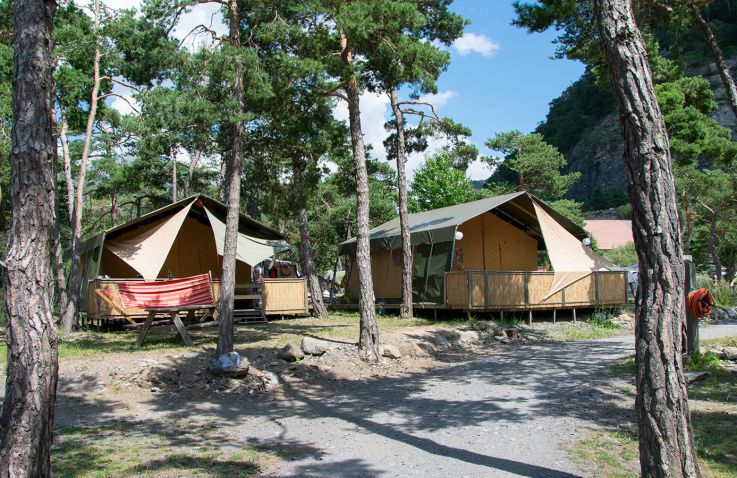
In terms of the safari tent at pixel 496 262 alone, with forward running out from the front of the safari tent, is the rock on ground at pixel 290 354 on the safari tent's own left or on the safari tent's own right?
on the safari tent's own right

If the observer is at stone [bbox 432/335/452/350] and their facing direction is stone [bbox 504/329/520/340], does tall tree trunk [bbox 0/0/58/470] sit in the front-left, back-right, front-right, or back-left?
back-right

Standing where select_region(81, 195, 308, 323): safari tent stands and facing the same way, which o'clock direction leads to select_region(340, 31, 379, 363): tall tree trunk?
The tall tree trunk is roughly at 11 o'clock from the safari tent.

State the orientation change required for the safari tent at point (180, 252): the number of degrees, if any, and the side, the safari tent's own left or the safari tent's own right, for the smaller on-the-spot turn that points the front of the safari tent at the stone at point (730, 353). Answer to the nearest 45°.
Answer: approximately 45° to the safari tent's own left

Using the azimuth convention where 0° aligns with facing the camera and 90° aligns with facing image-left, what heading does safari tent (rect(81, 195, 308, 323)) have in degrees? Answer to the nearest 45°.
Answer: approximately 0°

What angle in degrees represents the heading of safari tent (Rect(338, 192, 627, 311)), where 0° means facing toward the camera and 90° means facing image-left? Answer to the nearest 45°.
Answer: approximately 315°

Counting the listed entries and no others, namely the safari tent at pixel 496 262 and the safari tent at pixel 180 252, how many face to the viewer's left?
0

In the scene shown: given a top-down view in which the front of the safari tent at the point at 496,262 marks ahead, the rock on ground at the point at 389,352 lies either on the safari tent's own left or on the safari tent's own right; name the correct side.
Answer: on the safari tent's own right

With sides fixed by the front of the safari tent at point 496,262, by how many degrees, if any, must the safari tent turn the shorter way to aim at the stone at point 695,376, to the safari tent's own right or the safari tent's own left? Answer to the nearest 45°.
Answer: approximately 45° to the safari tent's own right

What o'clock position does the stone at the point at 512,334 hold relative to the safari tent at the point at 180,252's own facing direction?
The stone is roughly at 10 o'clock from the safari tent.
